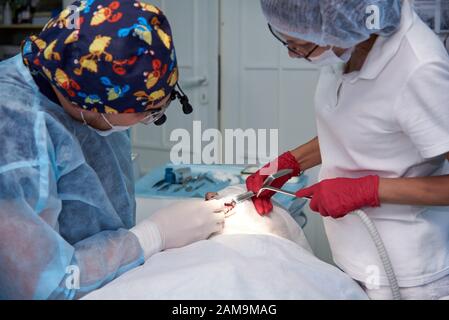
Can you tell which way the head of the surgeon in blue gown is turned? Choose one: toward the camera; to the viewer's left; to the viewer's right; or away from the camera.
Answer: to the viewer's right

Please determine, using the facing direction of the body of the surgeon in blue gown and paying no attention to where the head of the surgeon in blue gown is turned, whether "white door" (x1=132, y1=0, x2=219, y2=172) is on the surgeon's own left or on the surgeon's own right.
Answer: on the surgeon's own left

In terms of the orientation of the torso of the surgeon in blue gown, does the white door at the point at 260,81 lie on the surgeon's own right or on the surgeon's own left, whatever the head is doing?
on the surgeon's own left

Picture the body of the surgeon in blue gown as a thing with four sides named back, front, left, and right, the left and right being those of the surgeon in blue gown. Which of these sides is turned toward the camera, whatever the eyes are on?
right
